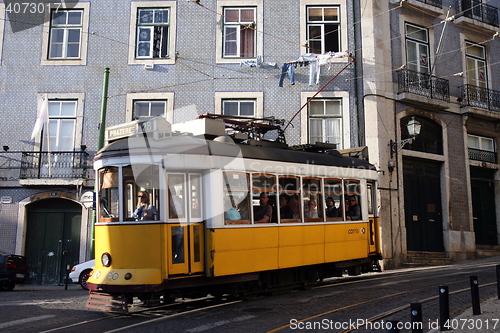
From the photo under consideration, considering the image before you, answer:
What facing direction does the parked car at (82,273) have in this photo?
to the viewer's left

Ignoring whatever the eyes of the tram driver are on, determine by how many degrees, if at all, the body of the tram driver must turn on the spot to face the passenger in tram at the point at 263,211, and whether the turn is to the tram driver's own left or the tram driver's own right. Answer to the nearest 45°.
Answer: approximately 135° to the tram driver's own left

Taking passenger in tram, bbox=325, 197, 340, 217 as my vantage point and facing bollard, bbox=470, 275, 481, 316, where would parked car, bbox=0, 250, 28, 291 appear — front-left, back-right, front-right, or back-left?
back-right

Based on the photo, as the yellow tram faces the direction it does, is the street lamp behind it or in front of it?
behind

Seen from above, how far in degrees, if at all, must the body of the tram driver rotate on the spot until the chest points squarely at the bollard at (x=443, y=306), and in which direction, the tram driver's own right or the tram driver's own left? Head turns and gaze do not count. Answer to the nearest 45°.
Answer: approximately 90° to the tram driver's own left

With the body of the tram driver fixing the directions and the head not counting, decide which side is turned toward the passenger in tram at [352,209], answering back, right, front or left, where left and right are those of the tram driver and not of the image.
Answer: back

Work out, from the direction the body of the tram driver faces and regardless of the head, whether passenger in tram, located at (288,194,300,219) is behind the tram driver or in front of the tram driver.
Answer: behind

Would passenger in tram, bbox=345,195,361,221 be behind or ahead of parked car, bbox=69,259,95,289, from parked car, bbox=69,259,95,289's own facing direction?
behind

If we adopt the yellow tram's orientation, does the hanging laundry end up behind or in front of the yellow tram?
behind

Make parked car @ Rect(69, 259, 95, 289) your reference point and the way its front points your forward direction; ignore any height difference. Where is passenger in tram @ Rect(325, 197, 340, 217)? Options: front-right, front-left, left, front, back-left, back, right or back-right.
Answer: back-left

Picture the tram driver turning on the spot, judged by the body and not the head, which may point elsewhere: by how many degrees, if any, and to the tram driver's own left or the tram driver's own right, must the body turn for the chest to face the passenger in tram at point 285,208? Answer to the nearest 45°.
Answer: approximately 135° to the tram driver's own left

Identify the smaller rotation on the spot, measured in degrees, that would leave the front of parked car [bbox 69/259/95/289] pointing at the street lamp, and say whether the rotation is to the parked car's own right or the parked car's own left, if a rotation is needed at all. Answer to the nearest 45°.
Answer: approximately 180°
